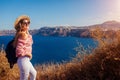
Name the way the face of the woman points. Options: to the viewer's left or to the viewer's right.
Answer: to the viewer's right

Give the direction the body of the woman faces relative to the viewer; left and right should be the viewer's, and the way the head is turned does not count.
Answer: facing to the right of the viewer
